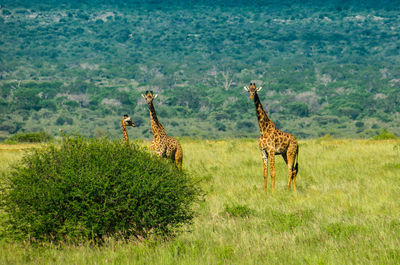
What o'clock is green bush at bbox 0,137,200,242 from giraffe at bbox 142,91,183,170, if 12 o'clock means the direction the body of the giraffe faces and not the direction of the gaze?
The green bush is roughly at 11 o'clock from the giraffe.

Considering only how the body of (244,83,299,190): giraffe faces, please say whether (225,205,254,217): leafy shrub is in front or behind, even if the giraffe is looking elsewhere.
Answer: in front

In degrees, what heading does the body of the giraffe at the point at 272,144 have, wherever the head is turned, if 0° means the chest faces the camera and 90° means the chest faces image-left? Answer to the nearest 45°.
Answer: approximately 45°

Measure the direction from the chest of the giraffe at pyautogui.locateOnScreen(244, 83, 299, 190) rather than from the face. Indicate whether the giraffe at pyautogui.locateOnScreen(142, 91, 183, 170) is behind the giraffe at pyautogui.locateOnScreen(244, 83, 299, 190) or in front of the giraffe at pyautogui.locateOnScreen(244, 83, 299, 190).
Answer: in front

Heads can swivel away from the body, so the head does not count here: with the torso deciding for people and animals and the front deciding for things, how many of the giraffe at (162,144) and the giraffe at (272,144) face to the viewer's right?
0

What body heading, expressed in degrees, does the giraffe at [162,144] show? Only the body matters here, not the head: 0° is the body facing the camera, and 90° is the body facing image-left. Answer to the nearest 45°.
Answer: approximately 45°

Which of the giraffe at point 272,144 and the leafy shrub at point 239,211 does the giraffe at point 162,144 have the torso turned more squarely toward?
the leafy shrub
